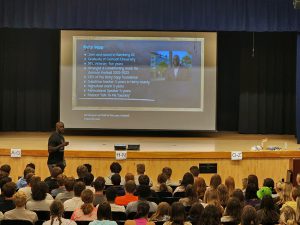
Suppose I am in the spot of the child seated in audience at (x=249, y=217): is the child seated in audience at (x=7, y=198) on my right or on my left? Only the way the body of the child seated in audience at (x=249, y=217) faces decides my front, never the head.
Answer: on my left

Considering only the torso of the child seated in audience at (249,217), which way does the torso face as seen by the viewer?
away from the camera

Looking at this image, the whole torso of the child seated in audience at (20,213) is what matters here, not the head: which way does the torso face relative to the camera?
away from the camera

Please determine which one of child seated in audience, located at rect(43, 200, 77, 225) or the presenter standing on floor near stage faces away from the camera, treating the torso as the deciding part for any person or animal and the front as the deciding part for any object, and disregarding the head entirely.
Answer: the child seated in audience

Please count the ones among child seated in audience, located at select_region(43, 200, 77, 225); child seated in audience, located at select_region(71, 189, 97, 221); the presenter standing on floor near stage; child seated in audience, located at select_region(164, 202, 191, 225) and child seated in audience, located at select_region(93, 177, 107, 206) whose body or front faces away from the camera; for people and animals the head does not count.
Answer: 4

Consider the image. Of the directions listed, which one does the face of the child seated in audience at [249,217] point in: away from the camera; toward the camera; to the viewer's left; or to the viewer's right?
away from the camera

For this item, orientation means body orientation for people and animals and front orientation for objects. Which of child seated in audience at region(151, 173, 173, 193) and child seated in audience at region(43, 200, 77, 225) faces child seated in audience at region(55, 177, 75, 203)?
child seated in audience at region(43, 200, 77, 225)

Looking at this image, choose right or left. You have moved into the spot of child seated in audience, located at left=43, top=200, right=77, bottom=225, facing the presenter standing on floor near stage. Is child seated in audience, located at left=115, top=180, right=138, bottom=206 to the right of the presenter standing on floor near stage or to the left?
right

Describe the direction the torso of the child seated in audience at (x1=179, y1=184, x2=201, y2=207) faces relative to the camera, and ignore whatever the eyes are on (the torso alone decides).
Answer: away from the camera

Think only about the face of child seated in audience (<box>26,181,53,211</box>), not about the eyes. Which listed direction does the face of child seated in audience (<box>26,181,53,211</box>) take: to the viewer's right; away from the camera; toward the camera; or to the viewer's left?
away from the camera

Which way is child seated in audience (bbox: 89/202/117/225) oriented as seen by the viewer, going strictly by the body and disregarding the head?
away from the camera

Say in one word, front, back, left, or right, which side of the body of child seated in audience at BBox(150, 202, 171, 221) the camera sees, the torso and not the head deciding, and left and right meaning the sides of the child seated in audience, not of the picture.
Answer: back

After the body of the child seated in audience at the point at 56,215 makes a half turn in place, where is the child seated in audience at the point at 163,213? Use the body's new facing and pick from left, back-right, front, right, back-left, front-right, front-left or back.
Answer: left

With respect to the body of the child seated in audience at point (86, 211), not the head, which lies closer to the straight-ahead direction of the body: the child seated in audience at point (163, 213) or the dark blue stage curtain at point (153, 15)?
the dark blue stage curtain

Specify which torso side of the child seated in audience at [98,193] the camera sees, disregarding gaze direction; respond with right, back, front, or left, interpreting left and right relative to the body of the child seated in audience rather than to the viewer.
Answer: back
